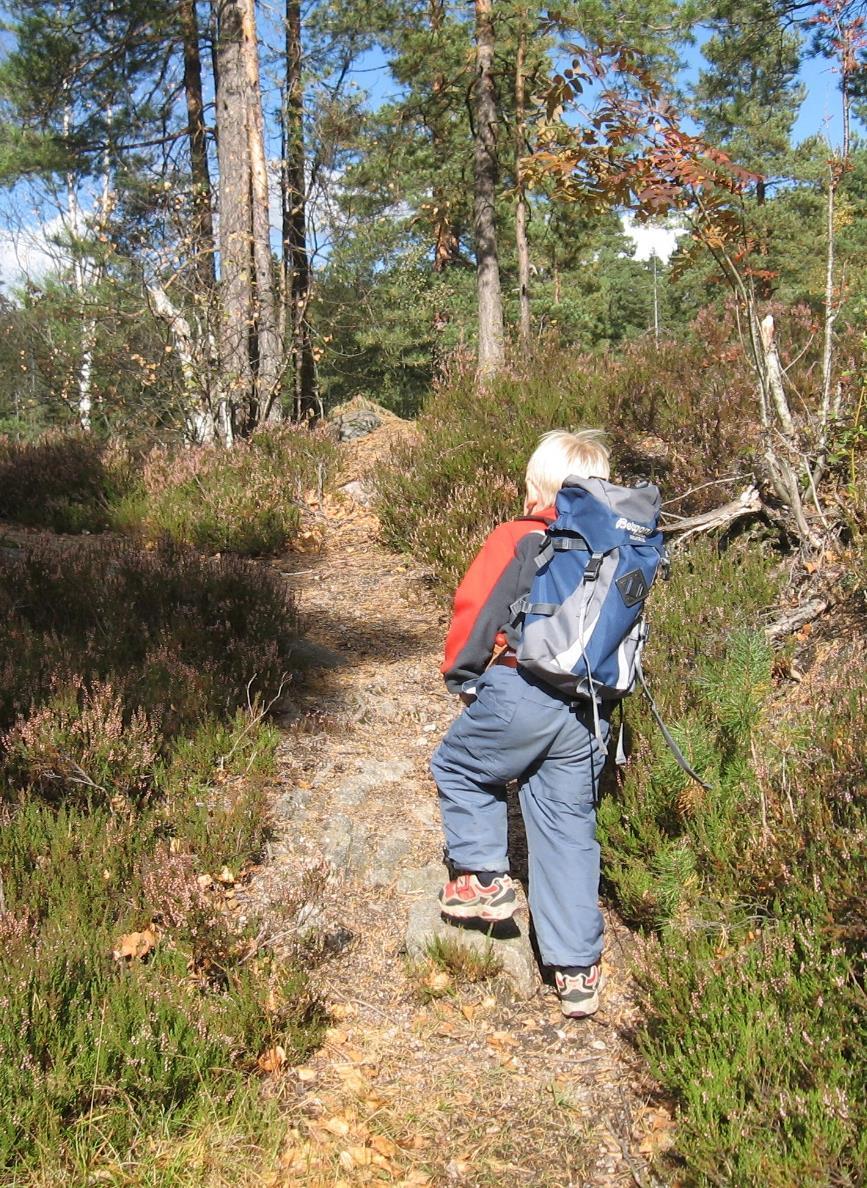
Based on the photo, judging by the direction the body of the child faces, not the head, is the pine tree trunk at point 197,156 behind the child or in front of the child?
in front

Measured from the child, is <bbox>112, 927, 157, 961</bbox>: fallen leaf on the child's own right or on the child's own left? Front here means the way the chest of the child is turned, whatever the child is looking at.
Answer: on the child's own left

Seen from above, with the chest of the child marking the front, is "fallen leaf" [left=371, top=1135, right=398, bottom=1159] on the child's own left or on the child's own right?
on the child's own left

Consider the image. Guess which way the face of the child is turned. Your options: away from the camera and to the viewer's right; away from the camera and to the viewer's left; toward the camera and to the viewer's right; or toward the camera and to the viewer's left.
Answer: away from the camera and to the viewer's left

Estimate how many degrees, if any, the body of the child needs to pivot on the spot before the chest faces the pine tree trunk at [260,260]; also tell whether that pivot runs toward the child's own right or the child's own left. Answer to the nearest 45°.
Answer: approximately 45° to the child's own right

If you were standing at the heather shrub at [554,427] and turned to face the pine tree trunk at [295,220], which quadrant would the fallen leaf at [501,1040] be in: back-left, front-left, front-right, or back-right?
back-left

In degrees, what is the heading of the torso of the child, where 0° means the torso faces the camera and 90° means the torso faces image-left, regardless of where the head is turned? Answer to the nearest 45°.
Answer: approximately 135°

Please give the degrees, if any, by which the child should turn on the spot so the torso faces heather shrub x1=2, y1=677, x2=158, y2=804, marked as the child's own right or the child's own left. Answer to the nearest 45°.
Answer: approximately 45° to the child's own left
